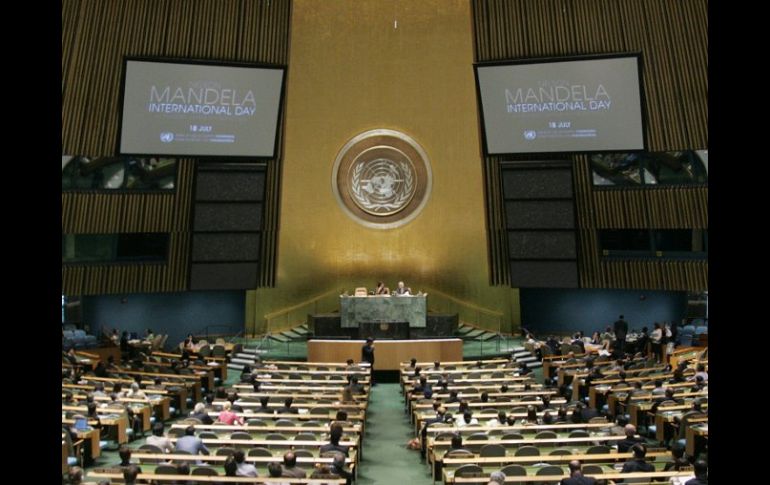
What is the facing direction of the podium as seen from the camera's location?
facing the viewer

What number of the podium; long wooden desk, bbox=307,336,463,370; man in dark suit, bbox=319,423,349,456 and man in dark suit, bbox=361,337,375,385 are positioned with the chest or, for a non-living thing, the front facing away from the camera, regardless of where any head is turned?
2

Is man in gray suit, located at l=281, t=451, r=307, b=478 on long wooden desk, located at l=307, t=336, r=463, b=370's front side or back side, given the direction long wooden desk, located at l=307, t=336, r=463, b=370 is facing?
on the front side

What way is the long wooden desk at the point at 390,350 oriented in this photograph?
toward the camera

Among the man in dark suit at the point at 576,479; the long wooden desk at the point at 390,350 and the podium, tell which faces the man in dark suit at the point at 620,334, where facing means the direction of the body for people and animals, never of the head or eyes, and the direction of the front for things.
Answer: the man in dark suit at the point at 576,479

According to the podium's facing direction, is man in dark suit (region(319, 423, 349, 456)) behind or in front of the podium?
in front

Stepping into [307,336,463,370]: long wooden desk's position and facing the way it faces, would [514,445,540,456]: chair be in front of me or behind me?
in front

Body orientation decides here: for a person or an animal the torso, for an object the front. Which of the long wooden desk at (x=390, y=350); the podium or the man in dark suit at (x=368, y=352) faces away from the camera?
the man in dark suit

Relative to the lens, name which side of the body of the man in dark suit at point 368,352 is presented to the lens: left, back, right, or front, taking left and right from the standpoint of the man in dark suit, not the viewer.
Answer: back

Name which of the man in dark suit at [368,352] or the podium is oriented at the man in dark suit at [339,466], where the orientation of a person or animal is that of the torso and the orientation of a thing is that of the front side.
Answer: the podium

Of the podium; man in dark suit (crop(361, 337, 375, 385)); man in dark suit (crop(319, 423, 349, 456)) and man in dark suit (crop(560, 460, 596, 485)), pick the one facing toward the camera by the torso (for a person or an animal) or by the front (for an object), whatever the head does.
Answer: the podium

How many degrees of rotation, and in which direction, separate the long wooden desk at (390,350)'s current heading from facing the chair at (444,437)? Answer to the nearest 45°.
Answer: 0° — it already faces it

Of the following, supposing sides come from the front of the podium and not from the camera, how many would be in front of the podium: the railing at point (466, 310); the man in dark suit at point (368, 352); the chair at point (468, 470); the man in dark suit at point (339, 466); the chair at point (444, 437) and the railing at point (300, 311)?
4

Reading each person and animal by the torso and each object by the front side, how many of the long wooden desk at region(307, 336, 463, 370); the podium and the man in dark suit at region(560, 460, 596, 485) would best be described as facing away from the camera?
1

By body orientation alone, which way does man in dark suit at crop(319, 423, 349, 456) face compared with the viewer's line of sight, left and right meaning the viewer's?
facing away from the viewer

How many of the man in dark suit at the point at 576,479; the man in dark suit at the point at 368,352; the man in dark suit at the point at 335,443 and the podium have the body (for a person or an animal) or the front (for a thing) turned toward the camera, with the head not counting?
1

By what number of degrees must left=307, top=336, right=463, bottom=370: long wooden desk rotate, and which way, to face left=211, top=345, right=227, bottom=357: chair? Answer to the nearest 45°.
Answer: approximately 90° to its right

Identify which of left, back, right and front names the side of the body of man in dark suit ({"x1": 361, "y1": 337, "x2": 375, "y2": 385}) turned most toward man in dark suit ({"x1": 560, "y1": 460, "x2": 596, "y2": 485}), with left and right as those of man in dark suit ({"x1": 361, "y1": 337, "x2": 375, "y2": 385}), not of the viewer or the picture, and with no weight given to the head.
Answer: back

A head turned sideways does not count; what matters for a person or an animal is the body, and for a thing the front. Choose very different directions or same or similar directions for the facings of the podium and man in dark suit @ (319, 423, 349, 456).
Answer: very different directions
